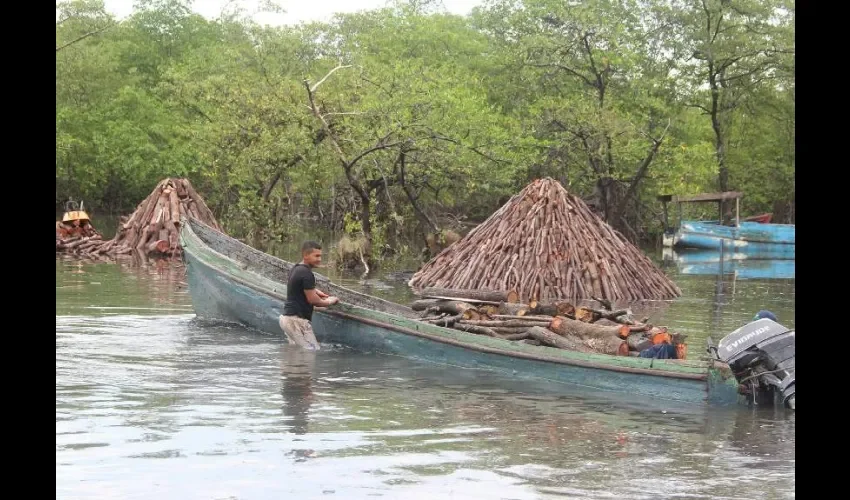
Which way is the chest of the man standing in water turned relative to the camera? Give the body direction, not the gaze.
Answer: to the viewer's right

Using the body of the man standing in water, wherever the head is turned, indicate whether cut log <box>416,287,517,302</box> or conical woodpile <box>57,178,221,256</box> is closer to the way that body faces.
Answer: the cut log

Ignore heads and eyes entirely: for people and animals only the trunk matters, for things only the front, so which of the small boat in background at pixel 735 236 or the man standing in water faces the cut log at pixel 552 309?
the man standing in water

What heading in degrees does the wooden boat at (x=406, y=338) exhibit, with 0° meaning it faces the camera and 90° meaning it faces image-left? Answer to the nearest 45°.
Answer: approximately 135°

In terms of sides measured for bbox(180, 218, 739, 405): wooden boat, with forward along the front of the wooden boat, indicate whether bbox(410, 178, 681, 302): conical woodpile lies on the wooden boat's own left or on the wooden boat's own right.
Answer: on the wooden boat's own right

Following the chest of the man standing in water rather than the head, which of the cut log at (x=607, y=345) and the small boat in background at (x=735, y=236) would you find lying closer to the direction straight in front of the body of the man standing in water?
the cut log
